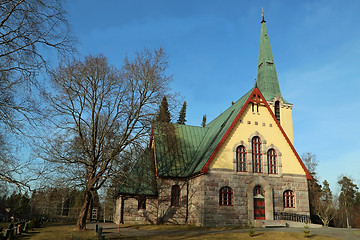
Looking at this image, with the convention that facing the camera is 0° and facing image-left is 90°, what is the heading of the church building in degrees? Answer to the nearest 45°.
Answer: approximately 315°

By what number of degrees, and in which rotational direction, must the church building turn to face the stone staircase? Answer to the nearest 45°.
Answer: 0° — it already faces it
